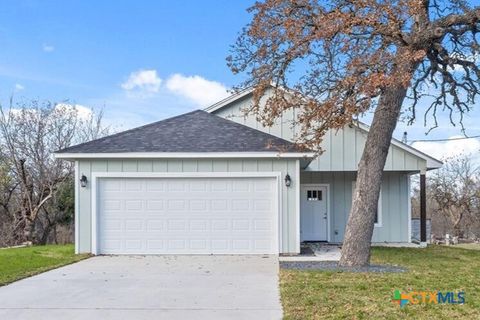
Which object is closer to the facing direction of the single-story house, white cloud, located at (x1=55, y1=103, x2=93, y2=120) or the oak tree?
the oak tree

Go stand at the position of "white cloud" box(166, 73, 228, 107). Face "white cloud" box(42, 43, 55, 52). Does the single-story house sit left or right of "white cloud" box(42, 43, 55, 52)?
left

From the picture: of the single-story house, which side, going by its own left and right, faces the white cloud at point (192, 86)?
back

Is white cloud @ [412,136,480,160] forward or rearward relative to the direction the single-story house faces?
rearward

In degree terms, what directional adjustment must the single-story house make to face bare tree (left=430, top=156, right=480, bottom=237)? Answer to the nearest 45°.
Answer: approximately 135° to its left

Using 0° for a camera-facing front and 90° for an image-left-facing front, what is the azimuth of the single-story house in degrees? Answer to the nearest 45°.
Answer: approximately 0°

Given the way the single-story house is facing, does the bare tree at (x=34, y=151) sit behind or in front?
behind

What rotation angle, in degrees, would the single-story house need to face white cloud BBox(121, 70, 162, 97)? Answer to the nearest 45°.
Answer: approximately 180°
